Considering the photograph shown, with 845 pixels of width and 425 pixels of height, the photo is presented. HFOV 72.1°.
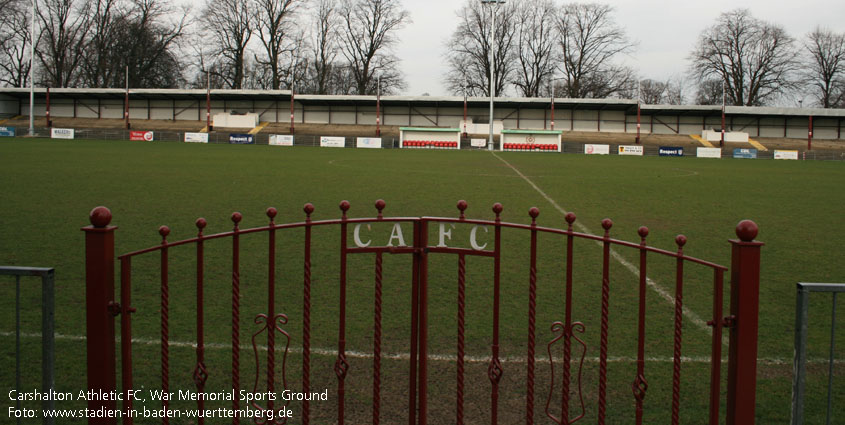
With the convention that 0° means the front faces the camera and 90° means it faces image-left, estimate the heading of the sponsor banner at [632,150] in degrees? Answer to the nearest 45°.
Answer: approximately 0°

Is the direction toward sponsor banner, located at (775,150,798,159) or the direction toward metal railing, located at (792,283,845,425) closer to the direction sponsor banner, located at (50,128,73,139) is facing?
the metal railing

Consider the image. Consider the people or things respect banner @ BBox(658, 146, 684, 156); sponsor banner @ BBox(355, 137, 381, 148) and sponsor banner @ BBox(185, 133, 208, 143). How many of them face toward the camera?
3

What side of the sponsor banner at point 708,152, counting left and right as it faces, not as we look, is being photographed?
front

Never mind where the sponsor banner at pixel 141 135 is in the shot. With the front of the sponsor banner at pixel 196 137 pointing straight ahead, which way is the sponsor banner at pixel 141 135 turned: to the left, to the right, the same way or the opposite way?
the same way

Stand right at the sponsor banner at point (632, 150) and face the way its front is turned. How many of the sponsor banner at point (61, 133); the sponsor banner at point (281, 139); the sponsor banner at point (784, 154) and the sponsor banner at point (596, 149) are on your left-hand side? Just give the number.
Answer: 1

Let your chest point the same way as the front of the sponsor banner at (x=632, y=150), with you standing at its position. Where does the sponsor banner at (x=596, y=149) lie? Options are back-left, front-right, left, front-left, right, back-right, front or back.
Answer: front-right

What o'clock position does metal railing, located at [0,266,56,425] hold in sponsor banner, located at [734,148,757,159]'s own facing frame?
The metal railing is roughly at 12 o'clock from the sponsor banner.

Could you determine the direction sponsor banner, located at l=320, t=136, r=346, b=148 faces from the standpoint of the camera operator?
facing the viewer

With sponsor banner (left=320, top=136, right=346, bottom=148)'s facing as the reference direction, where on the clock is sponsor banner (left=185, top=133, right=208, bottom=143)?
sponsor banner (left=185, top=133, right=208, bottom=143) is roughly at 3 o'clock from sponsor banner (left=320, top=136, right=346, bottom=148).

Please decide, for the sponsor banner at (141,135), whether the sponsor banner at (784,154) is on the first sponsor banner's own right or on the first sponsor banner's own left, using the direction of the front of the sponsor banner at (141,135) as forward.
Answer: on the first sponsor banner's own left

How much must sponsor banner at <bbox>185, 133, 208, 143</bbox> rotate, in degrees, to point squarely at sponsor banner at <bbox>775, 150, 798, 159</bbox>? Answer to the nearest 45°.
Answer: approximately 45° to its left

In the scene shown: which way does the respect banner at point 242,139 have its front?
toward the camera

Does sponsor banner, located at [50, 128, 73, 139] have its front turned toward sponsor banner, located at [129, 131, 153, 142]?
no

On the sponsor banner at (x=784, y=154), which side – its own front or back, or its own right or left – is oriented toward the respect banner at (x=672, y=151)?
right

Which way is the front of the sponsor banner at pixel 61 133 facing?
toward the camera

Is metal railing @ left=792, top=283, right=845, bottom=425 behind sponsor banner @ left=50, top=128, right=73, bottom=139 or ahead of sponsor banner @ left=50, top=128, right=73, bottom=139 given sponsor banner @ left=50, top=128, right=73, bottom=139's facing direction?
ahead

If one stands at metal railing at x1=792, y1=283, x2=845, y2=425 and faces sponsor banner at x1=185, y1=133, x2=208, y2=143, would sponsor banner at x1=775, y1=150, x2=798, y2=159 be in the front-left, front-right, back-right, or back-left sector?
front-right

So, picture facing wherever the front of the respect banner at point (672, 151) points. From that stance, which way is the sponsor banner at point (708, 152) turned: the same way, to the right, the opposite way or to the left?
the same way

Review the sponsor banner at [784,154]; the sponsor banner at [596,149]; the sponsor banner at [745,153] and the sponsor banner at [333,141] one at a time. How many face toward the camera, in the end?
4
